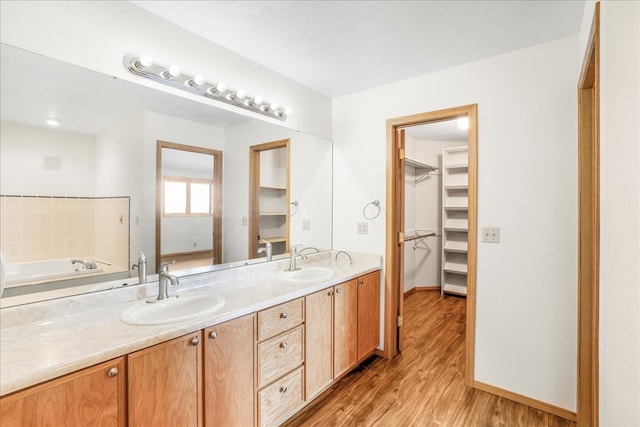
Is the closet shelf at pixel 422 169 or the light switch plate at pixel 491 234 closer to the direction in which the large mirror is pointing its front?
the light switch plate

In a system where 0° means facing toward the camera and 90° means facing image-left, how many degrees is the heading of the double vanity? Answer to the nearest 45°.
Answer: approximately 315°

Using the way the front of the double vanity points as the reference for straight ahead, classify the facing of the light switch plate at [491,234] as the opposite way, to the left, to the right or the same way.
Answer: to the right

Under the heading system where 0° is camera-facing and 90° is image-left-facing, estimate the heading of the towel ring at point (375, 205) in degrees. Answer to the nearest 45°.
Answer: approximately 45°

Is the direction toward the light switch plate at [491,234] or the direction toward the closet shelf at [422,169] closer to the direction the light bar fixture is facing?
the light switch plate

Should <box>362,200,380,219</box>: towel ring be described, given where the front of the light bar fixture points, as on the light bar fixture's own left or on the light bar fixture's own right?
on the light bar fixture's own left

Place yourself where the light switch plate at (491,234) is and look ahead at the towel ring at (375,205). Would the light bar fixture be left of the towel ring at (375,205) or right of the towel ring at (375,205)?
left
